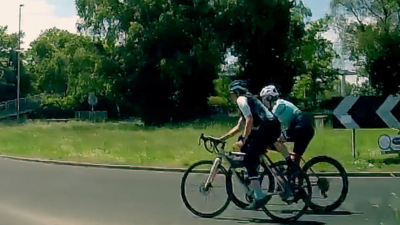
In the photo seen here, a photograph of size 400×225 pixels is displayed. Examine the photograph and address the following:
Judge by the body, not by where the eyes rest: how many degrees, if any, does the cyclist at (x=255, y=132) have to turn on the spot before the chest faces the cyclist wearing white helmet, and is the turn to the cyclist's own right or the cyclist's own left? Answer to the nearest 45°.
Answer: approximately 135° to the cyclist's own right

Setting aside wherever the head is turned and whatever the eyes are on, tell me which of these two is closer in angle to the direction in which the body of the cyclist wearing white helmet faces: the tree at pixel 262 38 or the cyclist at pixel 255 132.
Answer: the cyclist

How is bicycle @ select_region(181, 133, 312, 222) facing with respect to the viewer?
to the viewer's left

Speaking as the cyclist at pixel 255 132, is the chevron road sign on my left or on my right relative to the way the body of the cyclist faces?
on my right

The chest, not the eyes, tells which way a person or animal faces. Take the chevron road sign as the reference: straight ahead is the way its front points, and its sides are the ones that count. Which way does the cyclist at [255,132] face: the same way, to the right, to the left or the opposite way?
to the right

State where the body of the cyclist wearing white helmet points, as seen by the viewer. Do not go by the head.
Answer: to the viewer's left

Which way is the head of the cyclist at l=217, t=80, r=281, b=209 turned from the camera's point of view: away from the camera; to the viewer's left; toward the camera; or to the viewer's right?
to the viewer's left

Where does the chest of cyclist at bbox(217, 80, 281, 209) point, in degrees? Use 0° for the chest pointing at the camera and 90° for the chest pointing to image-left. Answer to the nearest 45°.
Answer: approximately 90°

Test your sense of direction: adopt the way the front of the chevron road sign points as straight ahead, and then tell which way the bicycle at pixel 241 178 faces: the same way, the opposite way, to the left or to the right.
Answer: to the right

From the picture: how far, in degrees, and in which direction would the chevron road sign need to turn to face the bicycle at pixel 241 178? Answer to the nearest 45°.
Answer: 0° — it already faces it

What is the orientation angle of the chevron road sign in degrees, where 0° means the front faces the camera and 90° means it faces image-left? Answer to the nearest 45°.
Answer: approximately 0°

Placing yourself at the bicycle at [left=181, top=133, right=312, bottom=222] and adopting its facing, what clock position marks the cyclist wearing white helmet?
The cyclist wearing white helmet is roughly at 5 o'clock from the bicycle.
